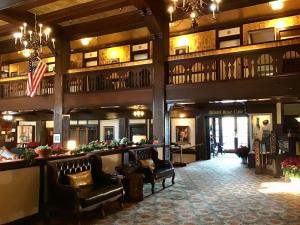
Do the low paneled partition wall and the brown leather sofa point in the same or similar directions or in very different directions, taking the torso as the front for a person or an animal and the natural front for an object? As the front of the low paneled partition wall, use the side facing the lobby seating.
same or similar directions

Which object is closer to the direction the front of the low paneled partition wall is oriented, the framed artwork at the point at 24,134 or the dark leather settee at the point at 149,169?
the dark leather settee

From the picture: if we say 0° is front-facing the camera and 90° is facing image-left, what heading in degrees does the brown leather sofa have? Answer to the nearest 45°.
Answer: approximately 315°

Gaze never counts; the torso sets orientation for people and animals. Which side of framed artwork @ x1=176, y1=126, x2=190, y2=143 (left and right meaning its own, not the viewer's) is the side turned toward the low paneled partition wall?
front

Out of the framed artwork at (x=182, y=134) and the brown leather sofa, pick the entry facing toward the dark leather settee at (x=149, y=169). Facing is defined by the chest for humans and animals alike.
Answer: the framed artwork

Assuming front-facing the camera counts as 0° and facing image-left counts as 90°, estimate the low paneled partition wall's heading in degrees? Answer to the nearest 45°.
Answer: approximately 315°

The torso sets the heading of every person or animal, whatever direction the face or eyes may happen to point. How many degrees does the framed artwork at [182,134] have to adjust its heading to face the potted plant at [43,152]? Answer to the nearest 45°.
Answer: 0° — it already faces it

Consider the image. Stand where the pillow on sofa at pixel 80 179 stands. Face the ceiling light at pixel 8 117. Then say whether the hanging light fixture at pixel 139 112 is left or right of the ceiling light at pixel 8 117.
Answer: right

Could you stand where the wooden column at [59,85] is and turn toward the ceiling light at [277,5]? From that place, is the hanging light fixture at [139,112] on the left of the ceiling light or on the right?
left

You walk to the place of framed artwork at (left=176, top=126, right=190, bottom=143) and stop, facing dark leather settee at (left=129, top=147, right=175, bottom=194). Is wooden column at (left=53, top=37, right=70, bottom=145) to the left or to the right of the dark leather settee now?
right

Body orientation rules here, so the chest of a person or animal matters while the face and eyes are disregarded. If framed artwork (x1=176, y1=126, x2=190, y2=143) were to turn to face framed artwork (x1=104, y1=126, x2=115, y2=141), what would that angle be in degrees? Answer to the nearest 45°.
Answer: approximately 90° to its right

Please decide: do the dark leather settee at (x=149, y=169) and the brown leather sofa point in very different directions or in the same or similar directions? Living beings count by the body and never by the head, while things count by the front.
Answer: same or similar directions

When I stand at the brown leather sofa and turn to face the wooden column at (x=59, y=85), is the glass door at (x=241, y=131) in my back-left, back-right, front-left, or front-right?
front-right

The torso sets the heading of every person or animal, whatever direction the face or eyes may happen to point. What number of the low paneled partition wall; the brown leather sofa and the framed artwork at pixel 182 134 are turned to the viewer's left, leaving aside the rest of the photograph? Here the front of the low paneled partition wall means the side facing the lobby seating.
0

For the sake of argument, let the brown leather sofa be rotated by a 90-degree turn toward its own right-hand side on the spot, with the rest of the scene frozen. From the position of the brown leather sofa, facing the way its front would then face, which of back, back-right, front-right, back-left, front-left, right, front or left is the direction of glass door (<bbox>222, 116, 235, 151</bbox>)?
back

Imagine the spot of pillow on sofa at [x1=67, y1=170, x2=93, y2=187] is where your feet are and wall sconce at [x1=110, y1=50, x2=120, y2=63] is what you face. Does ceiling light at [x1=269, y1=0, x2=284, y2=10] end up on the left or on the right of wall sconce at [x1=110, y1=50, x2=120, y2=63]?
right

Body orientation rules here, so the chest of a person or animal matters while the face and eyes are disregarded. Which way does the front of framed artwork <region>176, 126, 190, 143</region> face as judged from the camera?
facing the viewer

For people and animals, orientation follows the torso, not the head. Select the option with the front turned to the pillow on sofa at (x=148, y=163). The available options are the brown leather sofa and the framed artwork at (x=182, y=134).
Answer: the framed artwork
